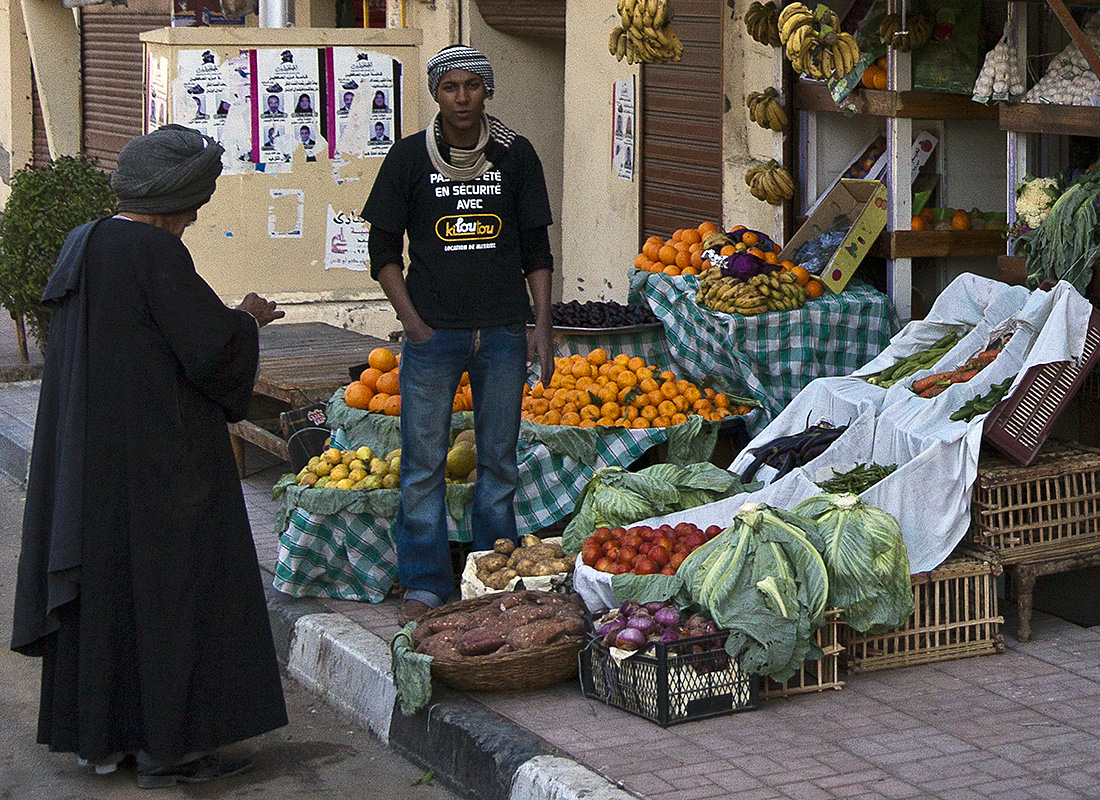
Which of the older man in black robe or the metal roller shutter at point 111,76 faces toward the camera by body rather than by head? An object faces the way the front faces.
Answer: the metal roller shutter

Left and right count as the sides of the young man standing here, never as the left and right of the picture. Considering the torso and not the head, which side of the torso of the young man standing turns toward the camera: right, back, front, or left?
front

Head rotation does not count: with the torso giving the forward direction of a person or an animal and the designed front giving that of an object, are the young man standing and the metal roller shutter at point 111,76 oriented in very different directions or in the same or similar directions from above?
same or similar directions

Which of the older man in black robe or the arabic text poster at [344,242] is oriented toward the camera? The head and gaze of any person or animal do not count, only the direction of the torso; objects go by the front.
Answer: the arabic text poster

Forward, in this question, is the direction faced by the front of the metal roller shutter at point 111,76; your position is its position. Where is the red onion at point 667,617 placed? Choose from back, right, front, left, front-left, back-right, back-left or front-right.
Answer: front

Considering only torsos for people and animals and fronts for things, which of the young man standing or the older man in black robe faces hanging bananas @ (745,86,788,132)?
the older man in black robe

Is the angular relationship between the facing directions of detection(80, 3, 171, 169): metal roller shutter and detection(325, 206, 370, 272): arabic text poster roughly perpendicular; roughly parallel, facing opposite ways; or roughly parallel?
roughly parallel

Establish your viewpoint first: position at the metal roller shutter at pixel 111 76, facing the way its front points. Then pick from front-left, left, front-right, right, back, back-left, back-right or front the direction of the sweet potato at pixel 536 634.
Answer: front

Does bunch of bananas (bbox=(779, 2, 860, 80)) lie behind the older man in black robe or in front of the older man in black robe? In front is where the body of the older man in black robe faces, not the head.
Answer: in front

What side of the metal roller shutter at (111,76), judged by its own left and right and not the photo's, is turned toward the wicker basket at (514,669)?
front

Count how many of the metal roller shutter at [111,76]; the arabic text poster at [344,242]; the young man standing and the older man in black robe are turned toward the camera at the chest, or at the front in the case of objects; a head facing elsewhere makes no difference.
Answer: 3

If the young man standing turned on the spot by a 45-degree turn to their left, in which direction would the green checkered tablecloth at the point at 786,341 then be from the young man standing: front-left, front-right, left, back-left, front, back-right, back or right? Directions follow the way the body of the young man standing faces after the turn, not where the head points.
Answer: left

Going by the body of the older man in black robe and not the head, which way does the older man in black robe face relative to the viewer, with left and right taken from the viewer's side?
facing away from the viewer and to the right of the viewer

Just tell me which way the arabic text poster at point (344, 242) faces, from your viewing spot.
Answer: facing the viewer

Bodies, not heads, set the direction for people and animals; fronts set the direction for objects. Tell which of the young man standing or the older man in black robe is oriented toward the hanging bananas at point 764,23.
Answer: the older man in black robe

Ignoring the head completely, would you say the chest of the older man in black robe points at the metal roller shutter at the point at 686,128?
yes

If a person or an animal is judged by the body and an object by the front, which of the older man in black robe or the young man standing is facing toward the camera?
the young man standing

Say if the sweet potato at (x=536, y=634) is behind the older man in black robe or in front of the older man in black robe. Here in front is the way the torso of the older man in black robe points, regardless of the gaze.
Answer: in front

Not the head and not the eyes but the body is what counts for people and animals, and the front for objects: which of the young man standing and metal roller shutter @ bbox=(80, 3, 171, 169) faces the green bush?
the metal roller shutter
